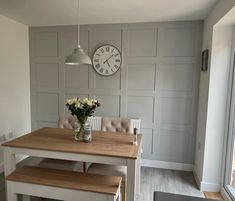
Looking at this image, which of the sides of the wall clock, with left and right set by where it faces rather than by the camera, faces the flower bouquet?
front

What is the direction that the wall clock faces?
toward the camera
